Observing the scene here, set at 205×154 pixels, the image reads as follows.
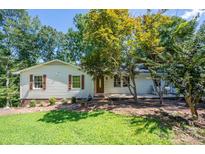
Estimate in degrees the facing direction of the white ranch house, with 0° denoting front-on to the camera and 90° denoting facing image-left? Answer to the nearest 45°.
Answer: approximately 0°

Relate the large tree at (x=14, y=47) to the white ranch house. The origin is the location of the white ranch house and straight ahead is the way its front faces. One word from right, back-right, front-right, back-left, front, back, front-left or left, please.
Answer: back-right

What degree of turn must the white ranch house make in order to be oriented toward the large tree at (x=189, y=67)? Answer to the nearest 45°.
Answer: approximately 45° to its left
